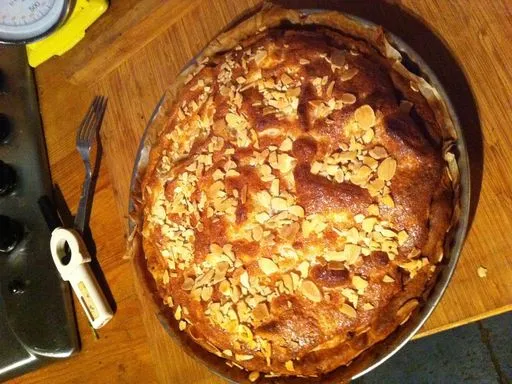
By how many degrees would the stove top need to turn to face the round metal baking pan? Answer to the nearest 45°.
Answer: approximately 45° to its left
